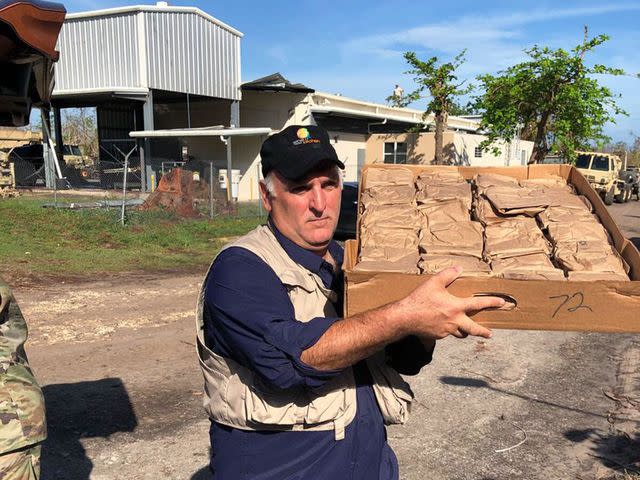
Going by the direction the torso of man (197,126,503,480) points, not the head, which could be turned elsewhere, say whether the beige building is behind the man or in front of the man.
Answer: behind

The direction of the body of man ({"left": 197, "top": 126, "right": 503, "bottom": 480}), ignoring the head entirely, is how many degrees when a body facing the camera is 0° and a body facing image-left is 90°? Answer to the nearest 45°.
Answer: approximately 315°

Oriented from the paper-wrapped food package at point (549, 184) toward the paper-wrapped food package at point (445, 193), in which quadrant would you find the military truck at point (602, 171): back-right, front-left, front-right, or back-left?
back-right

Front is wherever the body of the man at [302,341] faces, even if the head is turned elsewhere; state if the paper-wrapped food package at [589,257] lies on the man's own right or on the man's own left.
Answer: on the man's own left

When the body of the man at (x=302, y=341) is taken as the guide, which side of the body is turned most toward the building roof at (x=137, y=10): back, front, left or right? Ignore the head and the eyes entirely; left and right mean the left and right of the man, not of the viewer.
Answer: back

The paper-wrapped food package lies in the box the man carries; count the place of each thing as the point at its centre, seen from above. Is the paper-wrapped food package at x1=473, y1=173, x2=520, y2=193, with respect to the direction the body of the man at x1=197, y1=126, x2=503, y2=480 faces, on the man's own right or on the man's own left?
on the man's own left

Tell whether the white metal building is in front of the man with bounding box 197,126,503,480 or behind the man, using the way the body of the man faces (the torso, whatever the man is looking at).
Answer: behind

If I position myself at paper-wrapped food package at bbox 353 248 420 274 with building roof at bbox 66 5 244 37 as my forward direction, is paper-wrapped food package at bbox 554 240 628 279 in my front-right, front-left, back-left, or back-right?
back-right

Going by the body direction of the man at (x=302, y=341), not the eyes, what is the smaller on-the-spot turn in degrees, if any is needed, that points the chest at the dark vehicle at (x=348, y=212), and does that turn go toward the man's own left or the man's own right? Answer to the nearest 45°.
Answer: approximately 135° to the man's own left
